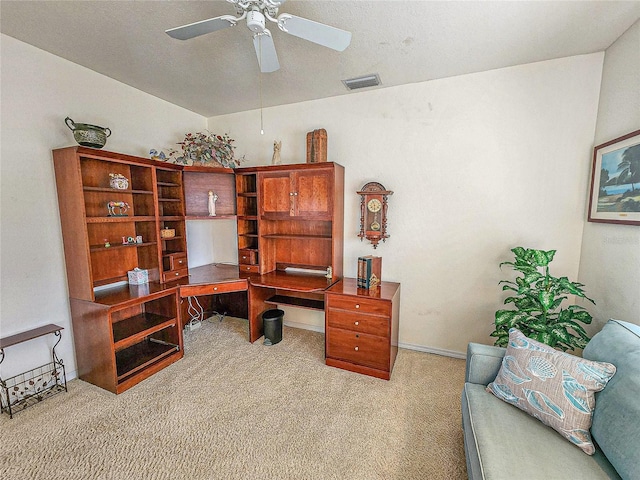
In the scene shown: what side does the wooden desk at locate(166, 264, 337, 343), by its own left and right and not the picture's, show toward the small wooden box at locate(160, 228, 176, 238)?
right

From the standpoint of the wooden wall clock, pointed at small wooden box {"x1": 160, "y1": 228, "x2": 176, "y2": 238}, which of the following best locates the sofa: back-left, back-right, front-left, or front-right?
back-left

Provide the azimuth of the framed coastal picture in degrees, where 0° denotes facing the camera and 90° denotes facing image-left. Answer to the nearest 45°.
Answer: approximately 45°

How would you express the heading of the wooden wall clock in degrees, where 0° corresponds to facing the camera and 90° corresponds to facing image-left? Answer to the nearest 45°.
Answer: approximately 0°

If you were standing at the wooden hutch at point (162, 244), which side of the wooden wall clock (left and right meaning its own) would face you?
right

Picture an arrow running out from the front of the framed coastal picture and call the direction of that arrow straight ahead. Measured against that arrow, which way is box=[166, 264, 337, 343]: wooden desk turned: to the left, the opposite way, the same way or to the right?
to the left

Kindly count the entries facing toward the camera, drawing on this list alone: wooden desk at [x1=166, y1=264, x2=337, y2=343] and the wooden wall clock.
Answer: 2

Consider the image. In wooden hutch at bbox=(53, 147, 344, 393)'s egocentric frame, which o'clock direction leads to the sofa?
The sofa is roughly at 11 o'clock from the wooden hutch.

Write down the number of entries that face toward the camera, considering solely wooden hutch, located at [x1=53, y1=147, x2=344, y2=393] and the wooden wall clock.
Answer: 2

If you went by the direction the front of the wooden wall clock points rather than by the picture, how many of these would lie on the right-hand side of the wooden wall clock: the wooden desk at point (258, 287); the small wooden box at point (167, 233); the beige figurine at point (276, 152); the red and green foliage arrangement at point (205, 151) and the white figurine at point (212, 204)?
5
